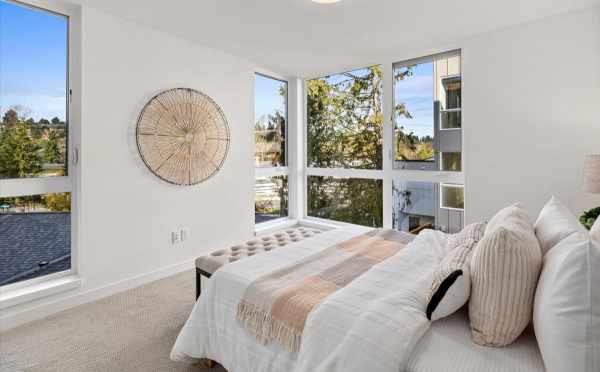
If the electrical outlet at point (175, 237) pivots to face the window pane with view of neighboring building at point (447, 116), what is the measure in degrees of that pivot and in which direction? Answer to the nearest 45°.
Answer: approximately 45° to its left

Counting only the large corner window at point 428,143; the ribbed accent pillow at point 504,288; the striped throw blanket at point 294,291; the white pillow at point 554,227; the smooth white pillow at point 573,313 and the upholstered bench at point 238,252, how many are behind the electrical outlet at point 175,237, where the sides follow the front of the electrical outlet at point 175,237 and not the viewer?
0

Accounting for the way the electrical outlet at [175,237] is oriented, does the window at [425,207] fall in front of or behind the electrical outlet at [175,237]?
in front

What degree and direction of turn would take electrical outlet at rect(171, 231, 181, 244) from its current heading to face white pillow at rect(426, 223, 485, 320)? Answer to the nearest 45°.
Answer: approximately 45° to its right

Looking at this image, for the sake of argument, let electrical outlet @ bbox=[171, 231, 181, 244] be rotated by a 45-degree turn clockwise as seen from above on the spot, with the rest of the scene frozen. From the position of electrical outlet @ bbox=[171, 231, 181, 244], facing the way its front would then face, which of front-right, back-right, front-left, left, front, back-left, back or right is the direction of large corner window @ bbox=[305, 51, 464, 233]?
left

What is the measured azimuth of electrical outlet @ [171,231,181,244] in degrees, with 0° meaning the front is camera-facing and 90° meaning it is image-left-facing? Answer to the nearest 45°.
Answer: approximately 315°

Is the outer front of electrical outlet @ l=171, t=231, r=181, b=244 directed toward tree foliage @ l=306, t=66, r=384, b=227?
no

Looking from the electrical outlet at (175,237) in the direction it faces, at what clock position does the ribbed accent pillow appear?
The ribbed accent pillow is roughly at 1 o'clock from the electrical outlet.

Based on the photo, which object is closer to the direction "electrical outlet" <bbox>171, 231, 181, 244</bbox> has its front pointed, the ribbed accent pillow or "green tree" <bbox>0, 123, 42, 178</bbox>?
the ribbed accent pillow

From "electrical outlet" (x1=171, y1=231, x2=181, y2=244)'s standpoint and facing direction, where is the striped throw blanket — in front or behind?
in front

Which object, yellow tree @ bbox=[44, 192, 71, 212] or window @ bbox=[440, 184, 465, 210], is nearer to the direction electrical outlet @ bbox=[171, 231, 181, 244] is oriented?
the window

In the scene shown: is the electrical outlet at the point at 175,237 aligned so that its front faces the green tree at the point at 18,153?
no

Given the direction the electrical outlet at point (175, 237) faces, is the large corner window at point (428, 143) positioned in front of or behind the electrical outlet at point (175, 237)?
in front
